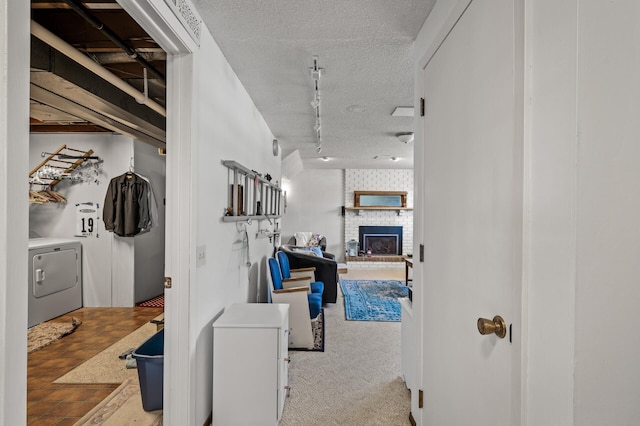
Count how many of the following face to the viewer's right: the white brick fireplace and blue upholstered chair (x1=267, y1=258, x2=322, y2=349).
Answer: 1

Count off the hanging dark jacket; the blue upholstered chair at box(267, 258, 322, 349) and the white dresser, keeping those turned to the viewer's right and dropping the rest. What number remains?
2

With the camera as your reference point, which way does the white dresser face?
facing to the right of the viewer

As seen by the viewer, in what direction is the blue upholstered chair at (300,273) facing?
to the viewer's right

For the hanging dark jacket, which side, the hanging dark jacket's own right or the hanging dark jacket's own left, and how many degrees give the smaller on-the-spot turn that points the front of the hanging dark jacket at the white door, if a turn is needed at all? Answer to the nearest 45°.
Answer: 0° — it already faces it

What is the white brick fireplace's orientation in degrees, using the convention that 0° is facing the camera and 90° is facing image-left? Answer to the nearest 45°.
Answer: approximately 0°

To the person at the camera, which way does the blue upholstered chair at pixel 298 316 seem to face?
facing to the right of the viewer

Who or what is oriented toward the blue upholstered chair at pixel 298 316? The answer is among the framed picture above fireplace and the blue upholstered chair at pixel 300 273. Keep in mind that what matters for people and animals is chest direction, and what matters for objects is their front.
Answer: the framed picture above fireplace

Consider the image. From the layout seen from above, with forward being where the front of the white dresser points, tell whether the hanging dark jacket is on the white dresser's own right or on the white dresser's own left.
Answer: on the white dresser's own left
